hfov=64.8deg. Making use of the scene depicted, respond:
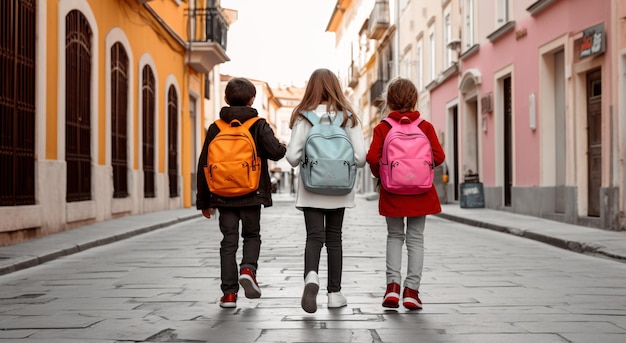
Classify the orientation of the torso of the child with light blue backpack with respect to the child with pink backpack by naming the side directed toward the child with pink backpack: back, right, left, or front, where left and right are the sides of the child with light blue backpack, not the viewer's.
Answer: right

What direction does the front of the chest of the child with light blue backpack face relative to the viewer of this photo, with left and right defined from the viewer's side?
facing away from the viewer

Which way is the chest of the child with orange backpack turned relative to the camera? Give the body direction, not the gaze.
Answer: away from the camera

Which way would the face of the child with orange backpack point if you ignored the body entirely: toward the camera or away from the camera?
away from the camera

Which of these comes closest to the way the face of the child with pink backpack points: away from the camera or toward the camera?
away from the camera

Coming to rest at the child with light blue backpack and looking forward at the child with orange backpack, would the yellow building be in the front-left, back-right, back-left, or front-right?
front-right

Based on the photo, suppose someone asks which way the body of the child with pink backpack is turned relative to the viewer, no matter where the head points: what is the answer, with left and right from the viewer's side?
facing away from the viewer

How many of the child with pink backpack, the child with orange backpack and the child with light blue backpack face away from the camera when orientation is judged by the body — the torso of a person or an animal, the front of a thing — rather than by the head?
3

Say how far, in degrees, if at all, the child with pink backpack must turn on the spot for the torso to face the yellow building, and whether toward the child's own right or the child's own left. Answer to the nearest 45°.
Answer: approximately 45° to the child's own left

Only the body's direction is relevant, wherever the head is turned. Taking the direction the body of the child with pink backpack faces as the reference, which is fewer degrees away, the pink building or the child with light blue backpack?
the pink building
